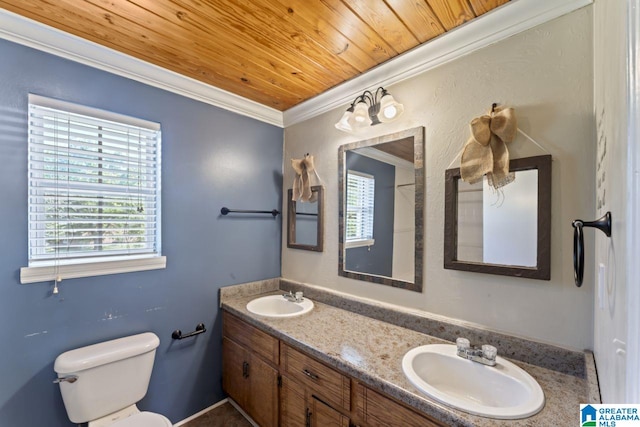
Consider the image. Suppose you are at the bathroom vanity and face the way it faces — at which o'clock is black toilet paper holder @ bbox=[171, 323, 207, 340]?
The black toilet paper holder is roughly at 2 o'clock from the bathroom vanity.

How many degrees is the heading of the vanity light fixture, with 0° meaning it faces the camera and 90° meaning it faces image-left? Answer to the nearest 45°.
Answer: approximately 45°

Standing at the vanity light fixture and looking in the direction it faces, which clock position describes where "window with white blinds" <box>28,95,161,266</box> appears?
The window with white blinds is roughly at 1 o'clock from the vanity light fixture.
